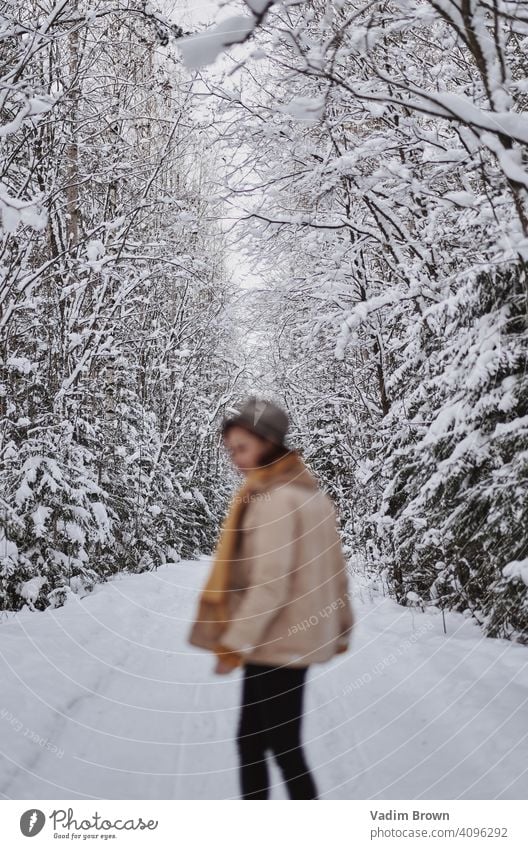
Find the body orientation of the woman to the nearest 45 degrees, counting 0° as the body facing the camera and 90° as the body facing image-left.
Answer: approximately 90°
